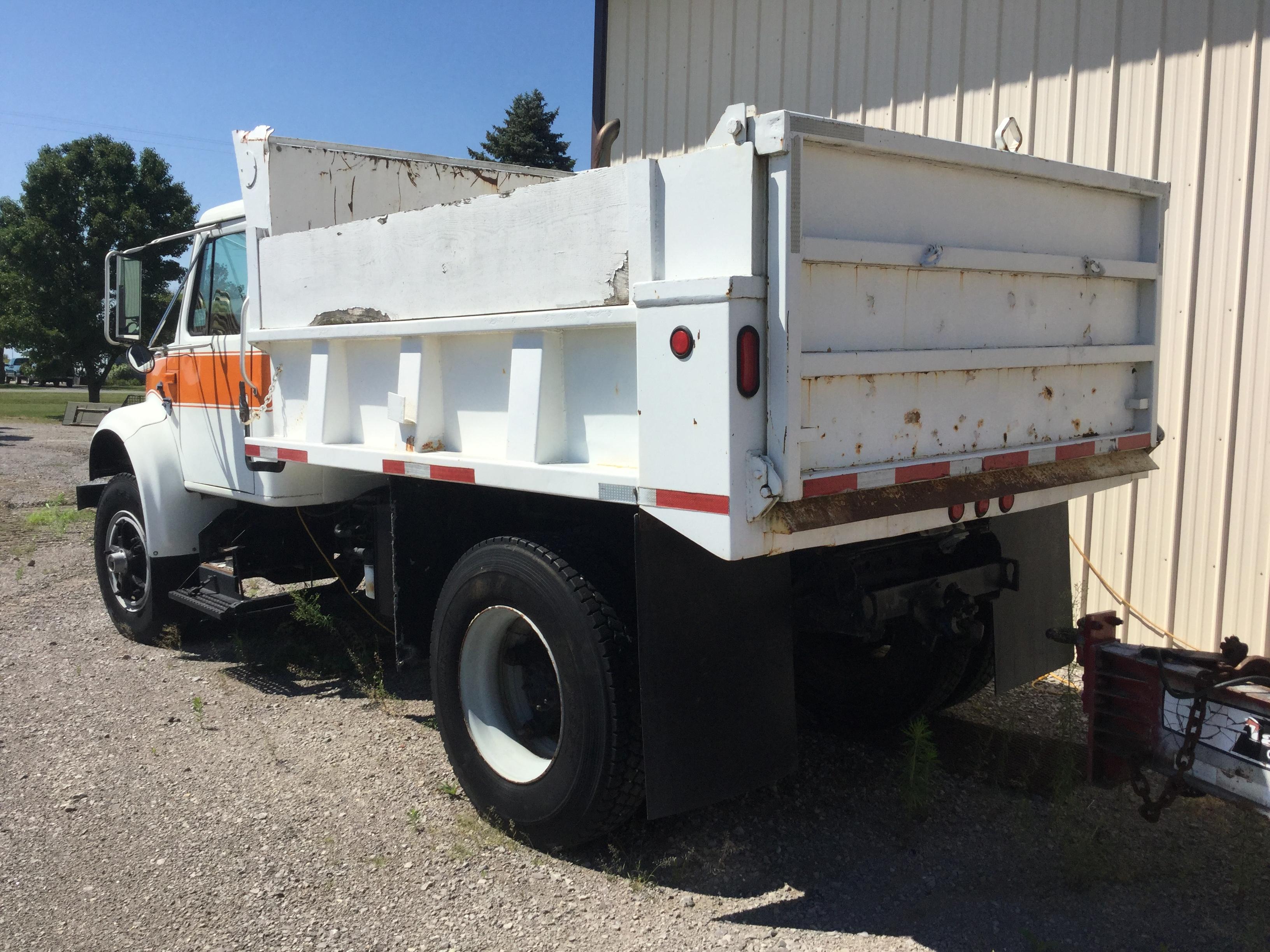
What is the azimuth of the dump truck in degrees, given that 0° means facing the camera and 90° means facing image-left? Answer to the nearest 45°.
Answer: approximately 135°

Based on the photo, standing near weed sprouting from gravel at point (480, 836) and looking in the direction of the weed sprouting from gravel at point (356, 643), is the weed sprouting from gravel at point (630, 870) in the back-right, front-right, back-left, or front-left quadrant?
back-right
